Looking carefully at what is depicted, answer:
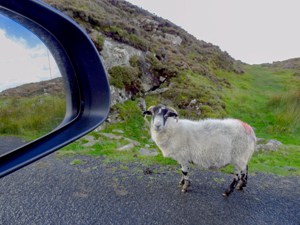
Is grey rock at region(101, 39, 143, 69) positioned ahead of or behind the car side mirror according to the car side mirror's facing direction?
behind

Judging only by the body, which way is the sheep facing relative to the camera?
to the viewer's left

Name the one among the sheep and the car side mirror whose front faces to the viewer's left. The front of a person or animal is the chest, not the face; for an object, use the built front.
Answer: the sheep

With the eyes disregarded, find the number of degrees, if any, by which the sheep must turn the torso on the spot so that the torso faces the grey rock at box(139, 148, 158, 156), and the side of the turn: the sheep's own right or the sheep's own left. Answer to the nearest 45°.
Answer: approximately 45° to the sheep's own right

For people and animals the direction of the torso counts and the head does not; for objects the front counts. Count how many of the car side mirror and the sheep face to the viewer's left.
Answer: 1

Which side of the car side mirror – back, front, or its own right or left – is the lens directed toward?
front

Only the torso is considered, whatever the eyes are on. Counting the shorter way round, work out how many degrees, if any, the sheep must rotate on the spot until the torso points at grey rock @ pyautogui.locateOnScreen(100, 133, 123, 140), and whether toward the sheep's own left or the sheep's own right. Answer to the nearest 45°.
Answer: approximately 45° to the sheep's own right
